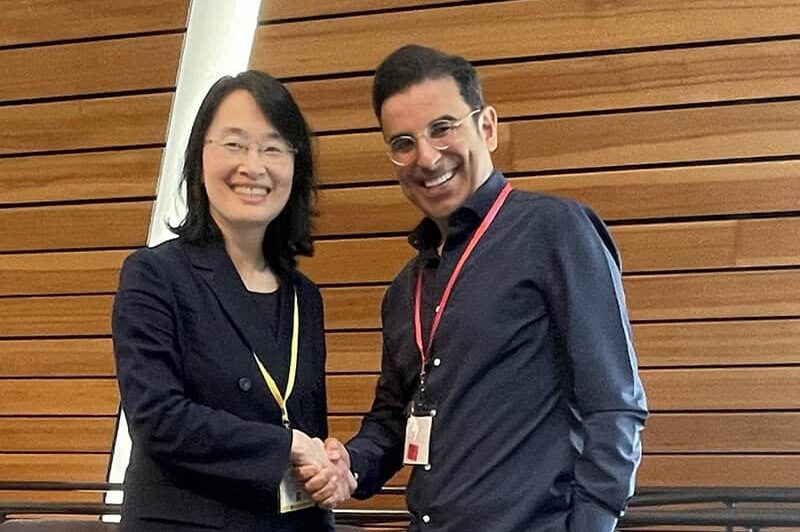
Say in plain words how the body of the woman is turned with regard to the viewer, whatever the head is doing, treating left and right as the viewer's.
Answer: facing the viewer and to the right of the viewer

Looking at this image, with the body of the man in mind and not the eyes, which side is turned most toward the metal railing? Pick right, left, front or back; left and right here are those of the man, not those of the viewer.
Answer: back

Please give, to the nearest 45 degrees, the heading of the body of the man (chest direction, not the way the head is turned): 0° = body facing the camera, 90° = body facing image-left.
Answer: approximately 45°

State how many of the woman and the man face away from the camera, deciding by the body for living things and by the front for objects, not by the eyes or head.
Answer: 0

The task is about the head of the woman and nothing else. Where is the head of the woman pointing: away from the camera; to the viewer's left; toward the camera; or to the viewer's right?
toward the camera
